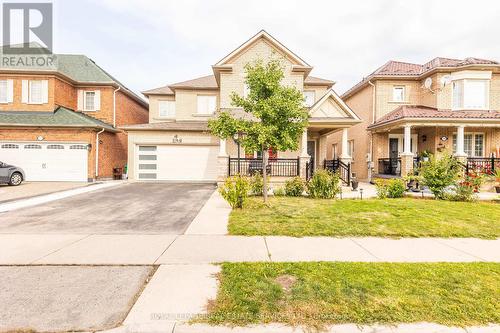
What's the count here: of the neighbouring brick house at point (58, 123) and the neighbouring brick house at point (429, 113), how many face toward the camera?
2

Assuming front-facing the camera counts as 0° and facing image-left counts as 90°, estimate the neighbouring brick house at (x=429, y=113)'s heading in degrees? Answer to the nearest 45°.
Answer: approximately 0°

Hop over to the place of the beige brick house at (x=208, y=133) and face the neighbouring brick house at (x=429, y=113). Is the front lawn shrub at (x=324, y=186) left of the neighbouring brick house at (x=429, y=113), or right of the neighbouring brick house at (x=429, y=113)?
right

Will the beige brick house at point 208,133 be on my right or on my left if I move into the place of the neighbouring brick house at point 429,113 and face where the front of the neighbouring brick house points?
on my right

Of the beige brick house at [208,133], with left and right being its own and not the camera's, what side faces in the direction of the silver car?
right

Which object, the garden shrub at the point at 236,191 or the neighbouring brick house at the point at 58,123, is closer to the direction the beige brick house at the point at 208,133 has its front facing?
the garden shrub
